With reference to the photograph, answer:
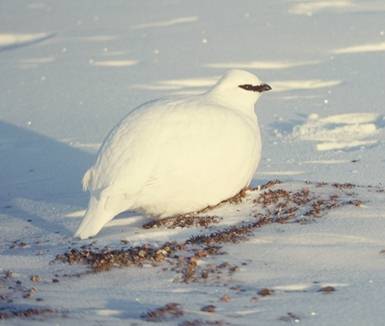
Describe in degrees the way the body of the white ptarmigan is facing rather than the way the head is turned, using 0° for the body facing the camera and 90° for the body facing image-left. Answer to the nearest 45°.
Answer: approximately 270°
